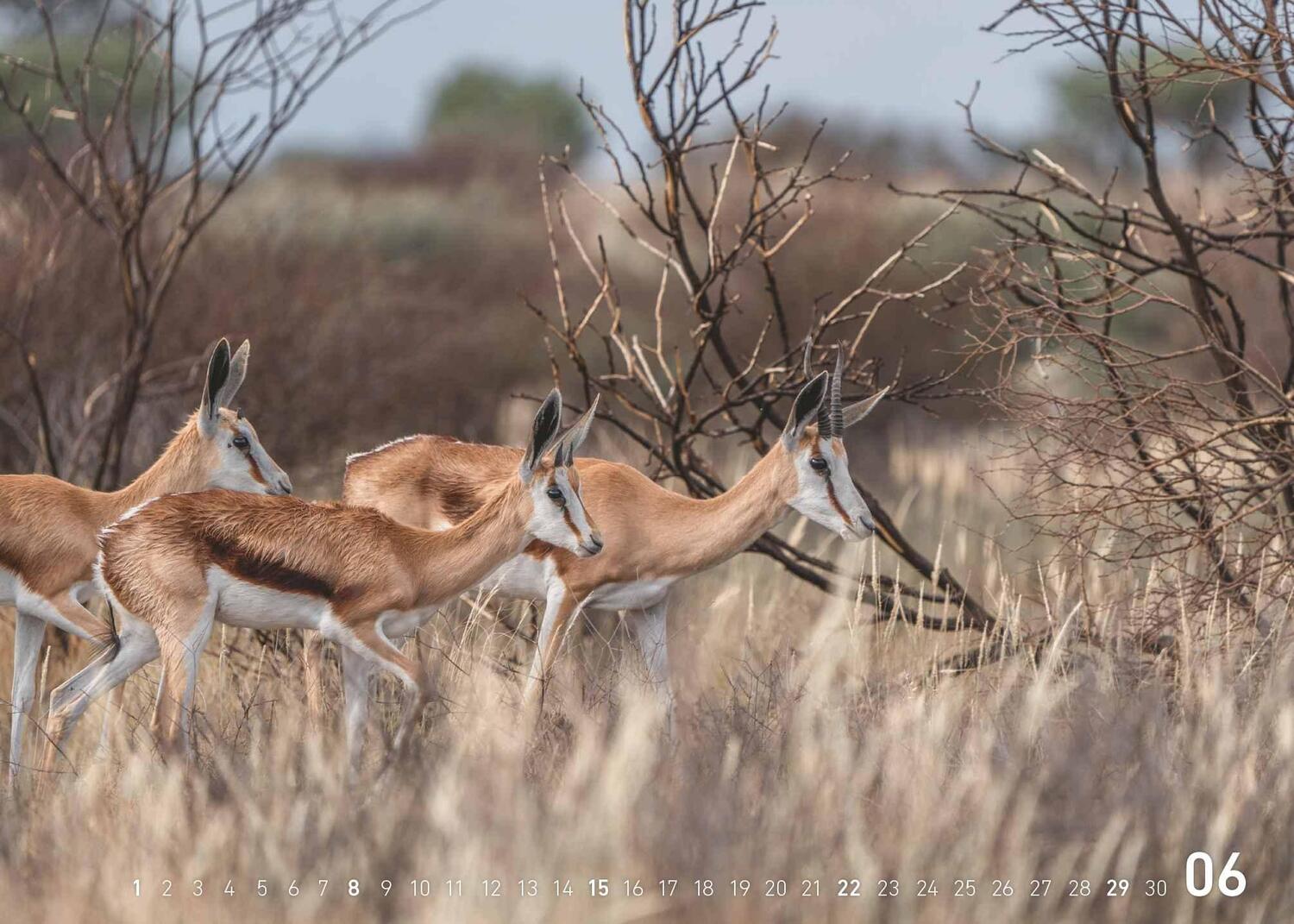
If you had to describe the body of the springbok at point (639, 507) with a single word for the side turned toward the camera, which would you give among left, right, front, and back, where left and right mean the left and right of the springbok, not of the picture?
right

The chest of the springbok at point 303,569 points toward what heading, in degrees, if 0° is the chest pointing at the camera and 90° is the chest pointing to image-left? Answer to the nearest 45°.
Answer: approximately 270°

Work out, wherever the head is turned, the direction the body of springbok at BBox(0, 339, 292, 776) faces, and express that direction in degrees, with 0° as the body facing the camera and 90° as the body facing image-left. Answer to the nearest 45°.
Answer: approximately 270°

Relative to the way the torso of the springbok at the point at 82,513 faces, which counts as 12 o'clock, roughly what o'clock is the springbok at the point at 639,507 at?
the springbok at the point at 639,507 is roughly at 12 o'clock from the springbok at the point at 82,513.

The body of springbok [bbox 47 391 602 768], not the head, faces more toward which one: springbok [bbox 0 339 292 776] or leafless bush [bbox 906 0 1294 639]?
the leafless bush
